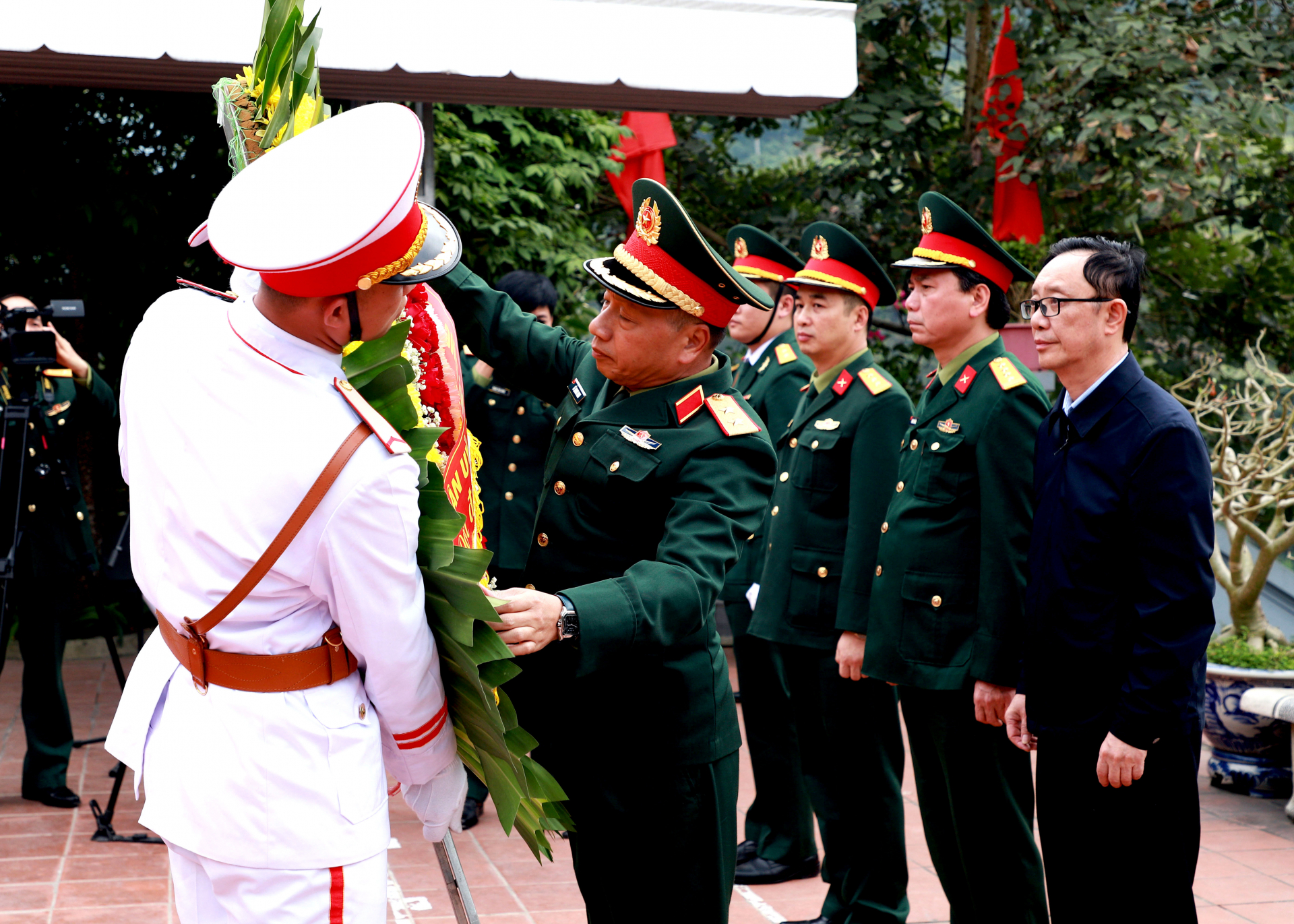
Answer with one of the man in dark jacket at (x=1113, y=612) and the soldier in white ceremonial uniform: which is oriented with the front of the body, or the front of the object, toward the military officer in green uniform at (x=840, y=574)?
the soldier in white ceremonial uniform

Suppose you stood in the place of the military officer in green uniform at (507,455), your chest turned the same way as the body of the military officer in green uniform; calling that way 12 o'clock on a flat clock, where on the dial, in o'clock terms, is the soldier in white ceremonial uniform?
The soldier in white ceremonial uniform is roughly at 12 o'clock from the military officer in green uniform.

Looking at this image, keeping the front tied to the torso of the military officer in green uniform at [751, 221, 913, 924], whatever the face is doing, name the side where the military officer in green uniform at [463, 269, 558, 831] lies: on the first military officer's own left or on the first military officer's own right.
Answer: on the first military officer's own right

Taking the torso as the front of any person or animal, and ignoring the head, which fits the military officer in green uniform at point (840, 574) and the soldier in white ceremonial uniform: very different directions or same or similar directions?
very different directions

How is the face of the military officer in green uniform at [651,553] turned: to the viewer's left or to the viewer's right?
to the viewer's left

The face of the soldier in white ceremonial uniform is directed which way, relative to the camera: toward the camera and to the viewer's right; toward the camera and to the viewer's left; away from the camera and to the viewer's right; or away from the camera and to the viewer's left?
away from the camera and to the viewer's right

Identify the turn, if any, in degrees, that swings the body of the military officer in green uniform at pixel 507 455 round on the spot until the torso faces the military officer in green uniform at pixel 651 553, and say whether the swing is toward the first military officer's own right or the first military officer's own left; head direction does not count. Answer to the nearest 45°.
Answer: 0° — they already face them

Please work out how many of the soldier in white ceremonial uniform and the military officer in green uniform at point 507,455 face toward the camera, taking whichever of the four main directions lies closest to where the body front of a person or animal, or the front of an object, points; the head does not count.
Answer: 1

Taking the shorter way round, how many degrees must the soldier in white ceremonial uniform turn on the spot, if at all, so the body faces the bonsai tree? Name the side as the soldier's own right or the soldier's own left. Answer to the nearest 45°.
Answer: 0° — they already face it

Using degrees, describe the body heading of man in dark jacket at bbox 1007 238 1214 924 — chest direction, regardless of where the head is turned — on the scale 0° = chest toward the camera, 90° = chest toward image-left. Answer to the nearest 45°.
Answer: approximately 45°
